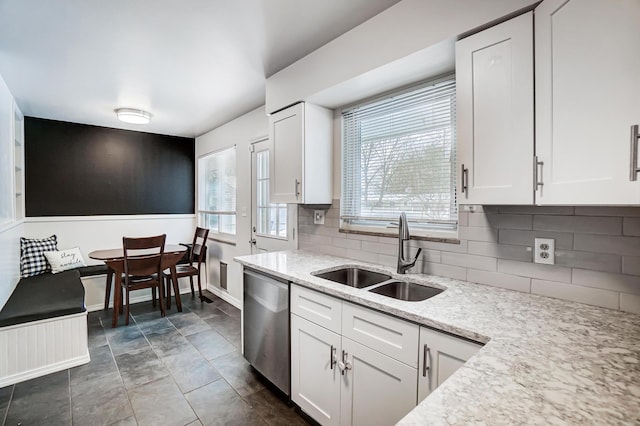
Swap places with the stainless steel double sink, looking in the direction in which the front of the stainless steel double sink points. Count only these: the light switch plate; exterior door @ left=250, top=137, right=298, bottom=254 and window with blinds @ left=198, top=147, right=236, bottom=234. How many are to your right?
3

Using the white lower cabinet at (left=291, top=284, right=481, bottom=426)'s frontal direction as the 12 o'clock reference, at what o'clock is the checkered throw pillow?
The checkered throw pillow is roughly at 2 o'clock from the white lower cabinet.

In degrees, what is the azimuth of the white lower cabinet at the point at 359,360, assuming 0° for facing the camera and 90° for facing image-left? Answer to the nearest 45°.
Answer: approximately 45°

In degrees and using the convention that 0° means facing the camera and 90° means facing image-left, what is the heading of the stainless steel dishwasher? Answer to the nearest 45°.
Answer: approximately 45°

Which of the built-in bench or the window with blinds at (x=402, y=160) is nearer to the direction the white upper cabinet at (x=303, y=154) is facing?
the built-in bench

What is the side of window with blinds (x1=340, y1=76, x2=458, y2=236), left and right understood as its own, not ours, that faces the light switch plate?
right

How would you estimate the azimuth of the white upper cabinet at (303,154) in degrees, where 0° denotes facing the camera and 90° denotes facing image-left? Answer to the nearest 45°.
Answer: approximately 45°
